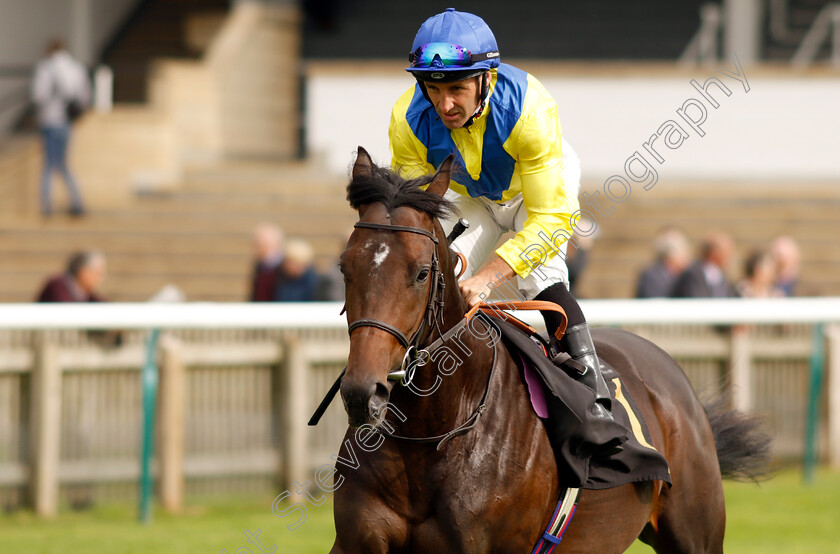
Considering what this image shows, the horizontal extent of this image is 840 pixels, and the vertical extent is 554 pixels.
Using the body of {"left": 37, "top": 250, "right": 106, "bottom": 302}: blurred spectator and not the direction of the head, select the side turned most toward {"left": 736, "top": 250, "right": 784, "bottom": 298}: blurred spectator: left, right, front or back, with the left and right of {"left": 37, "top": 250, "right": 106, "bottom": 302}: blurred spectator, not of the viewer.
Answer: front

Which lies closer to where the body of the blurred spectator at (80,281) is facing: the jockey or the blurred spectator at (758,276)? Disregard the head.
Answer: the blurred spectator

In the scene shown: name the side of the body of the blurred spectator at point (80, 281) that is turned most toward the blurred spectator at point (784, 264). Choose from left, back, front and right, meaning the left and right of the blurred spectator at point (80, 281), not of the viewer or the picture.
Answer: front

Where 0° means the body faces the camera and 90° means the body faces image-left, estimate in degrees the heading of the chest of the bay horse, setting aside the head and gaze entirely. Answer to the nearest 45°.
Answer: approximately 45°

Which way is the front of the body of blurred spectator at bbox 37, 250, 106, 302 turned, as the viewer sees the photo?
to the viewer's right

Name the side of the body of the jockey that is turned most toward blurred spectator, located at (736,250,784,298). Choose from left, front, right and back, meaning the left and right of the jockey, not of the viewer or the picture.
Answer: back

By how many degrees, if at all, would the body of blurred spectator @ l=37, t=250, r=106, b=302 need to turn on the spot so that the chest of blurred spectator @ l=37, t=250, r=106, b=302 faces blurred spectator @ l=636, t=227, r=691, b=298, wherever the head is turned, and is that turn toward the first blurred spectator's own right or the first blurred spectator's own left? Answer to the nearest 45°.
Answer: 0° — they already face them

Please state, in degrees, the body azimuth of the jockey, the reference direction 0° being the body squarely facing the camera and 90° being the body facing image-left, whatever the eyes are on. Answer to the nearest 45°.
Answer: approximately 45°
